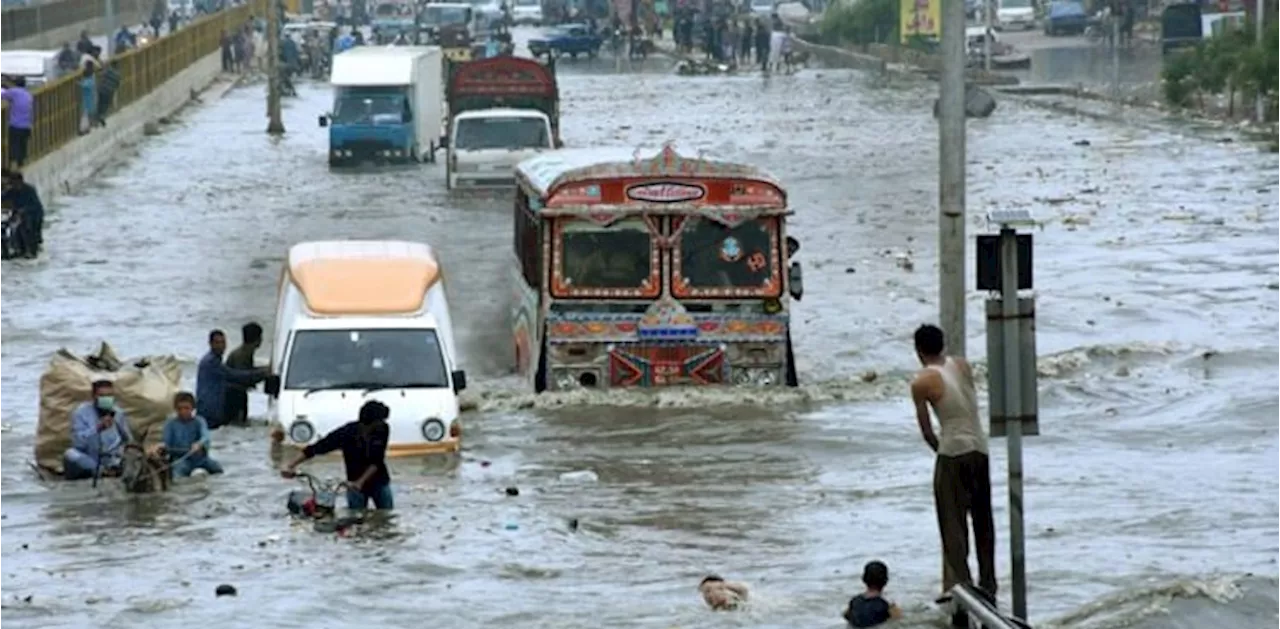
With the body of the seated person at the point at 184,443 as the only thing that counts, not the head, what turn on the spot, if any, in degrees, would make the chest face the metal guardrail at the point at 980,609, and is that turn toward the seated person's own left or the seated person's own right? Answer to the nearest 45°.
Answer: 0° — they already face it

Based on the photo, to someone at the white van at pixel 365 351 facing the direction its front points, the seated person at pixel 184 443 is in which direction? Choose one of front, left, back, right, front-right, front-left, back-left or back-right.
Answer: front-right

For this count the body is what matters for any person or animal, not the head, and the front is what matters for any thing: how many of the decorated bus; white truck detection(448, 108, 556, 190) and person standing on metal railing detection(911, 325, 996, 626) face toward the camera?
2

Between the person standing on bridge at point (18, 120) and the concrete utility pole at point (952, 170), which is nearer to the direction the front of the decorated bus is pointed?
the concrete utility pole

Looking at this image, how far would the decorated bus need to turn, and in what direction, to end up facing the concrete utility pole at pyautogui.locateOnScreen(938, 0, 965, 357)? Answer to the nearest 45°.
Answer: approximately 90° to its left

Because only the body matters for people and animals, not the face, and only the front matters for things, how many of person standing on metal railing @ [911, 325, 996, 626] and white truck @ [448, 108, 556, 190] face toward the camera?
1

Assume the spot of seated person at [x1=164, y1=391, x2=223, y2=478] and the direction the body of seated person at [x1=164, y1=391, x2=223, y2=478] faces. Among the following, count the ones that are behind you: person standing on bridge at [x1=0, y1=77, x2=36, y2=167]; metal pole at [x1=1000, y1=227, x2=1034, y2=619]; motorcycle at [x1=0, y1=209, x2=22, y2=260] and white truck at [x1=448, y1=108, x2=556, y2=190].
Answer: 3

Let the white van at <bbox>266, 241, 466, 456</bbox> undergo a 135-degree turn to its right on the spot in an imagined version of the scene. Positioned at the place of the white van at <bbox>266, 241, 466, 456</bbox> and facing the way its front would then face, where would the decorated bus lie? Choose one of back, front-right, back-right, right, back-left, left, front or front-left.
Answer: right

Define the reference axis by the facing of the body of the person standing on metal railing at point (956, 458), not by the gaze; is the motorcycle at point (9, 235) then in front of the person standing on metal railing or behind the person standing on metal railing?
in front

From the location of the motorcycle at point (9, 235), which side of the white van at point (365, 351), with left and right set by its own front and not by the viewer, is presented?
back

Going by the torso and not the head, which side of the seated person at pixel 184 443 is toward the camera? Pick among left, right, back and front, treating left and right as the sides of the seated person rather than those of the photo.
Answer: front

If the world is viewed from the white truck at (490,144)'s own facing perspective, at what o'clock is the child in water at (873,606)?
The child in water is roughly at 12 o'clock from the white truck.

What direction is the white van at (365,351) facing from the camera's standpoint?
toward the camera

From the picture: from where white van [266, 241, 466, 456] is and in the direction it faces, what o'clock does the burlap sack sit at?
The burlap sack is roughly at 3 o'clock from the white van.

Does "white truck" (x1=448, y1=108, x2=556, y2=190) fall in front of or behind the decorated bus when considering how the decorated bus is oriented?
behind

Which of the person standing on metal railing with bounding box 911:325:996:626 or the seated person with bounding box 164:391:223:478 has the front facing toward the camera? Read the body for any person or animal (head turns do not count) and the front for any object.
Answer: the seated person

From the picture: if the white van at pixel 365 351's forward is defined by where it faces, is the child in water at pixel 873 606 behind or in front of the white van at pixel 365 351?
in front

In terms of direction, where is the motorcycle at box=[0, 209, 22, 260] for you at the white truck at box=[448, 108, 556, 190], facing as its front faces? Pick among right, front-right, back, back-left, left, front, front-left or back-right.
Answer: front-right

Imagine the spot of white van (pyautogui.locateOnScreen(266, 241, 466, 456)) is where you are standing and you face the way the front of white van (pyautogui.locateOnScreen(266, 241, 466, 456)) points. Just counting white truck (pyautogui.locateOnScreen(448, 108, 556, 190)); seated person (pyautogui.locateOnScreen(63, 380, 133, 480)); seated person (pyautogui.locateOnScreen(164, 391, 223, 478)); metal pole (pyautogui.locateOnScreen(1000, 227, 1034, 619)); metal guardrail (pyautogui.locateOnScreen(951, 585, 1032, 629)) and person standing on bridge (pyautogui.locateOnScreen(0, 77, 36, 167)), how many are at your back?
2

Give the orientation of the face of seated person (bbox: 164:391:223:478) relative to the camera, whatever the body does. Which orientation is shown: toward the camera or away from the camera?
toward the camera

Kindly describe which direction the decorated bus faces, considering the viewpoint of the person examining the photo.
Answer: facing the viewer

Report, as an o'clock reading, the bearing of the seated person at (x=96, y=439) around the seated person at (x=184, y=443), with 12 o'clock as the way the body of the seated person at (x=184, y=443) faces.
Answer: the seated person at (x=96, y=439) is roughly at 3 o'clock from the seated person at (x=184, y=443).

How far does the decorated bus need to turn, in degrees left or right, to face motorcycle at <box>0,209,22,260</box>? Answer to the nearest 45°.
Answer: approximately 135° to its right
